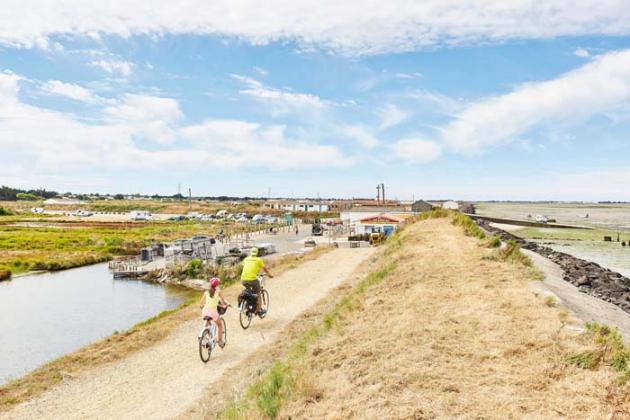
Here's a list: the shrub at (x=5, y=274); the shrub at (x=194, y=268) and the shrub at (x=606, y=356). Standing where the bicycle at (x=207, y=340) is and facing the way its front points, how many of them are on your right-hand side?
1

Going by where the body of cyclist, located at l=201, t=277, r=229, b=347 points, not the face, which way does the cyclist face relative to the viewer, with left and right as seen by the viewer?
facing away from the viewer and to the right of the viewer

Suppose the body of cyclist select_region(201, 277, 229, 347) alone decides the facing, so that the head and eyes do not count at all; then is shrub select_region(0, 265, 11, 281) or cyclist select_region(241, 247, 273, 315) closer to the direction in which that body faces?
the cyclist

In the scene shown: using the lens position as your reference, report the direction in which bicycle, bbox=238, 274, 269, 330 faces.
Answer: facing away from the viewer and to the right of the viewer

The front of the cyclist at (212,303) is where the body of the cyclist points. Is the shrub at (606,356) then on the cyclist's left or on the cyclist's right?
on the cyclist's right

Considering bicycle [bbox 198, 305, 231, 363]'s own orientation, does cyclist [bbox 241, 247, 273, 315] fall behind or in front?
in front

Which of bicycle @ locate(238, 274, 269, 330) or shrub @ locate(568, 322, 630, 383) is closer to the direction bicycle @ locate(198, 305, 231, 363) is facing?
the bicycle

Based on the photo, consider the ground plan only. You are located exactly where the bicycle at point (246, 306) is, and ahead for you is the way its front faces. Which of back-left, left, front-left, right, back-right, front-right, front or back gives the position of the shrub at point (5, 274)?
left

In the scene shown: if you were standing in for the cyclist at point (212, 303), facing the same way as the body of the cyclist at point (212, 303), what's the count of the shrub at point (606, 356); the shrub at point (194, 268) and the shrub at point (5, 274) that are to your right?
1

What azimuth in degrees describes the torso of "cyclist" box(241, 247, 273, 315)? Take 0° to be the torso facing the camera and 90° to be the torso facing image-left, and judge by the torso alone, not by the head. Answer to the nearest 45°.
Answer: approximately 225°

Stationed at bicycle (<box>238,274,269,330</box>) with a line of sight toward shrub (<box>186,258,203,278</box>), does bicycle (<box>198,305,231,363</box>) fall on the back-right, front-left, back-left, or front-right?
back-left

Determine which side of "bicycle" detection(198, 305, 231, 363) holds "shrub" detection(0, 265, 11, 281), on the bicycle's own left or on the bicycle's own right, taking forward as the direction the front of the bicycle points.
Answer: on the bicycle's own left
